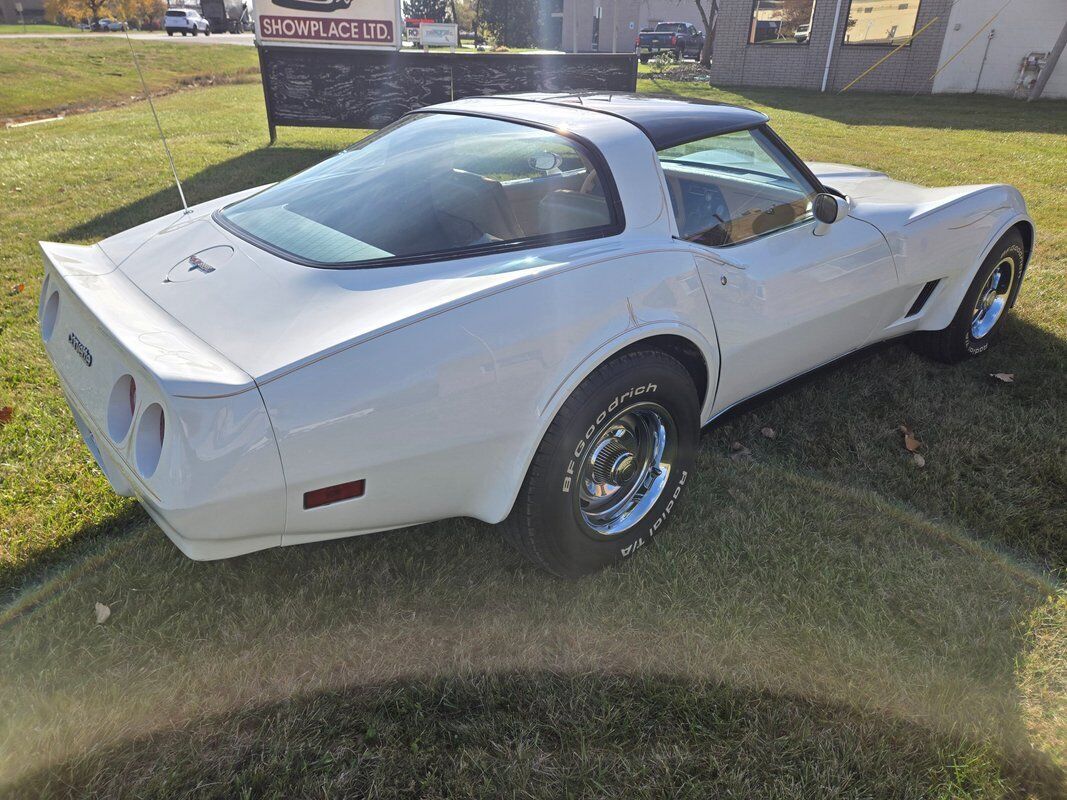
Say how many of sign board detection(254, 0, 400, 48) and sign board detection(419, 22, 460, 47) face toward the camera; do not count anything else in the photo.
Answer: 2

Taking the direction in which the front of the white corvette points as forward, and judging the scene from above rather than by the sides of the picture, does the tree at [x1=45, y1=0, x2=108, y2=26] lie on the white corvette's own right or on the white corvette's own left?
on the white corvette's own left

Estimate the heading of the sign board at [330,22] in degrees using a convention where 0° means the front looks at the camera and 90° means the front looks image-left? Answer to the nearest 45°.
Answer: approximately 0°

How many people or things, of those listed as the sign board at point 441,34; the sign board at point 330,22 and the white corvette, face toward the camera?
2

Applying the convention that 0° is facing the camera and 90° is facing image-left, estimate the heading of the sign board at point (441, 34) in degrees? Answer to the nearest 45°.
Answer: approximately 0°

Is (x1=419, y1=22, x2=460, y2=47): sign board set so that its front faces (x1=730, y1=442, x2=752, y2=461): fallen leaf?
yes

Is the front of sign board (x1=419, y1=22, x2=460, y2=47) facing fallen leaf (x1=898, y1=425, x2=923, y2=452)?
yes

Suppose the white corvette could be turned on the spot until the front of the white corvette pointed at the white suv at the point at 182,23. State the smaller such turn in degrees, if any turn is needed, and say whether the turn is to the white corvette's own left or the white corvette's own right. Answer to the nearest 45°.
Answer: approximately 90° to the white corvette's own left

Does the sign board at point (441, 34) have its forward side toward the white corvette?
yes

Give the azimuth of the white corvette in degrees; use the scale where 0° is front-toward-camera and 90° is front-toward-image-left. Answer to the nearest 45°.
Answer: approximately 225°
